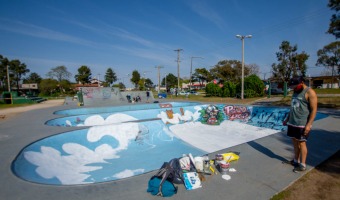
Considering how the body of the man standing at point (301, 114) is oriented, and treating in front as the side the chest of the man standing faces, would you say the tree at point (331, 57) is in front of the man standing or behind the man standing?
behind

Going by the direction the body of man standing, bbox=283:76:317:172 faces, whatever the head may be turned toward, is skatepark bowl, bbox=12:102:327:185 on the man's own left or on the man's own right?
on the man's own right

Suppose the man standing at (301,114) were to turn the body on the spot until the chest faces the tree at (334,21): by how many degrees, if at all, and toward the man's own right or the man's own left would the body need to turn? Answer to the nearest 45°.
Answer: approximately 135° to the man's own right

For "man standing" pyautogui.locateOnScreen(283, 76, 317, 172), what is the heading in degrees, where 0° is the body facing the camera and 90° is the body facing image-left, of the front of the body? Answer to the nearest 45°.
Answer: approximately 45°

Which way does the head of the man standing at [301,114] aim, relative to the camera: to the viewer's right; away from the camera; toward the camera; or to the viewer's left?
to the viewer's left

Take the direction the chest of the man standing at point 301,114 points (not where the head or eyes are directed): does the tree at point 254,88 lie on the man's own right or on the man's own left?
on the man's own right

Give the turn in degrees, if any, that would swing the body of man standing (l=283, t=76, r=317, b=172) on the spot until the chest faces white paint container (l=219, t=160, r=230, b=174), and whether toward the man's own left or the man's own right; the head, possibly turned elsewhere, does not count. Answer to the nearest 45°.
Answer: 0° — they already face it
